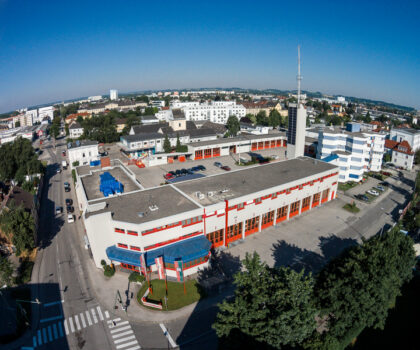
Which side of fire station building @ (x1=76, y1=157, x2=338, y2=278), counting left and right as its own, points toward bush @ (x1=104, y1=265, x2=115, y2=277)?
right

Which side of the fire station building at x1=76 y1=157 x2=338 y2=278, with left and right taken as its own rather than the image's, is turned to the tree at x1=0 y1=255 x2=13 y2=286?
right

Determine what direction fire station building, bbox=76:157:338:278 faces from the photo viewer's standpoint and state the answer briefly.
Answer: facing the viewer and to the right of the viewer

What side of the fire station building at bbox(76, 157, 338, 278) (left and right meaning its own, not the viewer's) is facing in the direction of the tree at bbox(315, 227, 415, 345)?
front

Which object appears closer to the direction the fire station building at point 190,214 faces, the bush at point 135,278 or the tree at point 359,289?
the tree

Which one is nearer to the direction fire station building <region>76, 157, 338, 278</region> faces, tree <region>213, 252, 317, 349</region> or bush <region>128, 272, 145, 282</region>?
the tree

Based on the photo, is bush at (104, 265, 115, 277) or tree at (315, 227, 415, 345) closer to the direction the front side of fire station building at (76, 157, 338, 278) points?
the tree

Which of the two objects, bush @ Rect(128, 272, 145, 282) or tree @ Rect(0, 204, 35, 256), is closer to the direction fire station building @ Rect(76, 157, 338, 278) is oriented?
the bush
